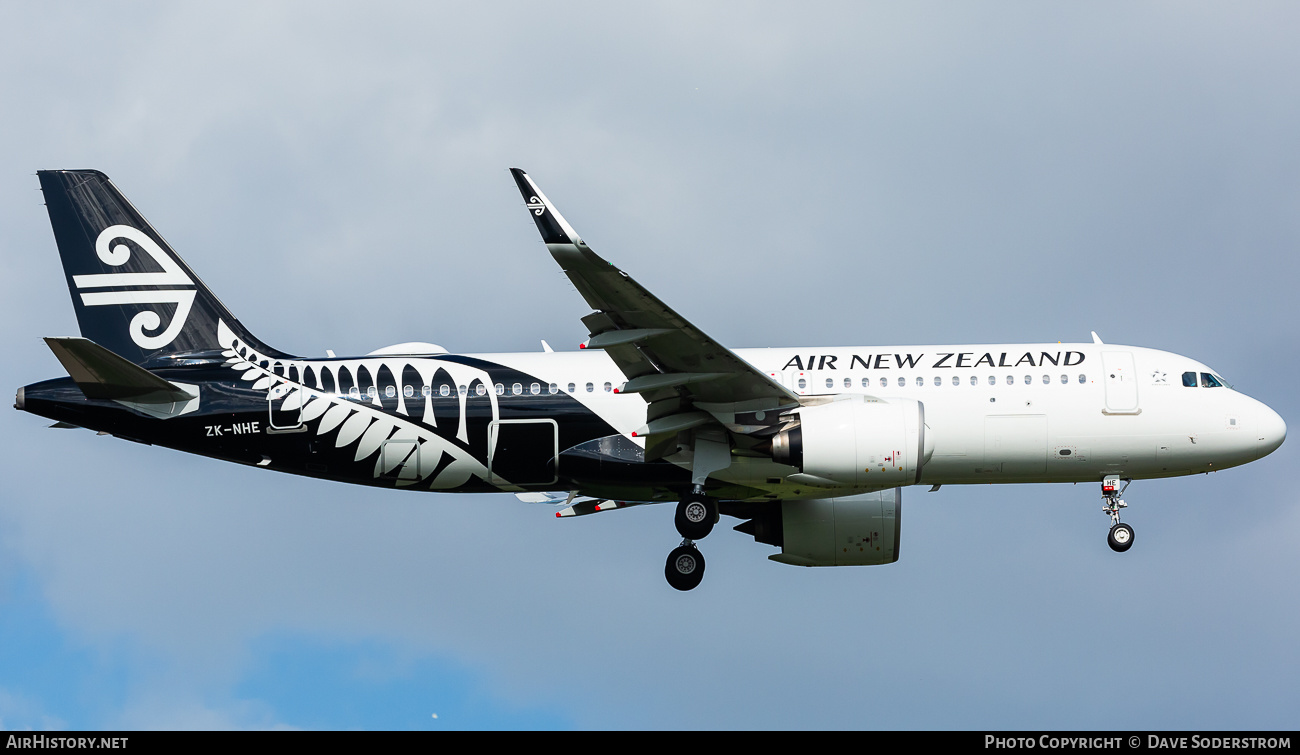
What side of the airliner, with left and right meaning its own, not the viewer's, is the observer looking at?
right
